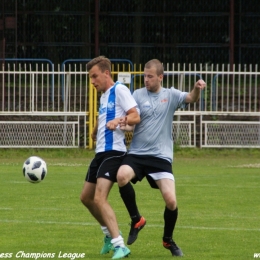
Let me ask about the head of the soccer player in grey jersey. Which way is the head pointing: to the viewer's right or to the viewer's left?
to the viewer's left

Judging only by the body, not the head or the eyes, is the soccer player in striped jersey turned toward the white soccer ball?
no

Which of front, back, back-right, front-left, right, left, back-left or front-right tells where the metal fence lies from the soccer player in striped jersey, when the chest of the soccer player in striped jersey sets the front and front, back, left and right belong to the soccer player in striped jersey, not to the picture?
back-right

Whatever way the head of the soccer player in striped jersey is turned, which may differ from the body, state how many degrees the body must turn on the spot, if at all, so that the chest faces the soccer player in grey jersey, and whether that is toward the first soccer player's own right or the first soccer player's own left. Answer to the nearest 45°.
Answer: approximately 135° to the first soccer player's own left
